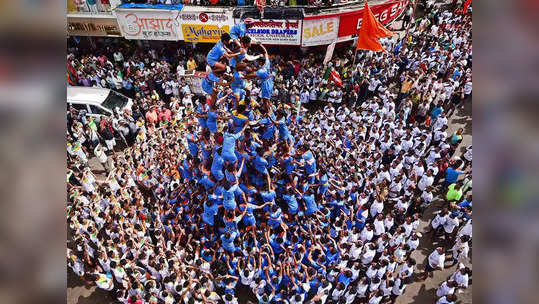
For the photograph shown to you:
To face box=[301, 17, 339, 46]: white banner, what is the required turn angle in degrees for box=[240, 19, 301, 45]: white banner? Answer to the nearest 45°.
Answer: approximately 90° to its left

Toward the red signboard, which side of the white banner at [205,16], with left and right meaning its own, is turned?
left

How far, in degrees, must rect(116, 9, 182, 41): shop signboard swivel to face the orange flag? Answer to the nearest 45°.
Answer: approximately 45° to its left

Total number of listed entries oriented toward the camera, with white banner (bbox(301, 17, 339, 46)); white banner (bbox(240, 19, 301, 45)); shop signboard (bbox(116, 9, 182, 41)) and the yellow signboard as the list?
4

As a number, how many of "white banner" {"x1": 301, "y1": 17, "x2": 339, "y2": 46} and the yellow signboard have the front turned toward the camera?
2

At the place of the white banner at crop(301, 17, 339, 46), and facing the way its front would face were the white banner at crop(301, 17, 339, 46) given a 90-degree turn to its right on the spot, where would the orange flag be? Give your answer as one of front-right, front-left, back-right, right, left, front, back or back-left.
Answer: back-left

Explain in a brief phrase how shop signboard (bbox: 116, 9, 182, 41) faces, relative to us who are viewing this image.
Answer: facing the viewer

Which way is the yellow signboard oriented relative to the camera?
toward the camera

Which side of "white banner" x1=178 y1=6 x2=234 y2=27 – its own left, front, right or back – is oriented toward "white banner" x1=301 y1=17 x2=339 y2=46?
left

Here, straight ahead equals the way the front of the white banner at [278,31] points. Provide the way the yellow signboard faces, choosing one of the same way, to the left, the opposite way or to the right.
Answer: the same way

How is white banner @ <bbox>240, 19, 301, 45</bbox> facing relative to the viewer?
toward the camera

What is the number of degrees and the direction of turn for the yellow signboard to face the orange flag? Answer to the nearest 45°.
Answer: approximately 45° to its left
